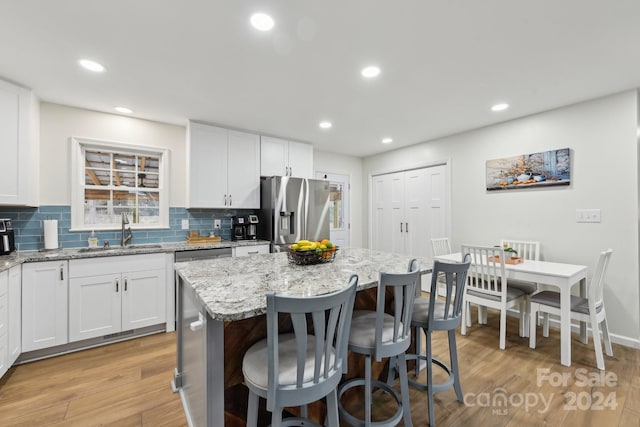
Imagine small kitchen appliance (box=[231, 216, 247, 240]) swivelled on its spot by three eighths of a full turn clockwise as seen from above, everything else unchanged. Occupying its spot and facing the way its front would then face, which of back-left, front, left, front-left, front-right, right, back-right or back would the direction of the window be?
front-left

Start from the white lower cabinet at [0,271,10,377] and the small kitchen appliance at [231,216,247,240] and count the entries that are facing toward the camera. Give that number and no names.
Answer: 1

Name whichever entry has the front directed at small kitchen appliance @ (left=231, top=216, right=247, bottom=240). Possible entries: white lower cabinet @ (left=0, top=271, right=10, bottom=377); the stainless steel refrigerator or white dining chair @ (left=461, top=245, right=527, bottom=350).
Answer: the white lower cabinet

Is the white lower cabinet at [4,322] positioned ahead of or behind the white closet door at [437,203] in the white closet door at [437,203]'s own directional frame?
ahead

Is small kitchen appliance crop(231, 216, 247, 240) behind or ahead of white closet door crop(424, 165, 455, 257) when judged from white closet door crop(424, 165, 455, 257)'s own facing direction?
ahead

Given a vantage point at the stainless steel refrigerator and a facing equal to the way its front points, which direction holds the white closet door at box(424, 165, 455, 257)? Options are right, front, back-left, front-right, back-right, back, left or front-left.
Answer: front-left

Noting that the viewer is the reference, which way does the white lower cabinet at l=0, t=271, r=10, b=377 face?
facing to the right of the viewer

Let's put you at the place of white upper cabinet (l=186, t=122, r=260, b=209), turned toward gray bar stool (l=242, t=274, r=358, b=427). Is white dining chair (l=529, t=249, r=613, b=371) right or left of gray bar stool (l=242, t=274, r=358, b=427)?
left

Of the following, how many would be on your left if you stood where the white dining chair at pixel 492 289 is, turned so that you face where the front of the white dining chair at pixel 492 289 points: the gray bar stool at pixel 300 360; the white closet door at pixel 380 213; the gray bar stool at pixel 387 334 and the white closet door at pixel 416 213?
2

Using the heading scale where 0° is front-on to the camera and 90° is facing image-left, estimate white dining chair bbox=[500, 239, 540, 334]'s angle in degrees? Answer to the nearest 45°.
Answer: approximately 45°
